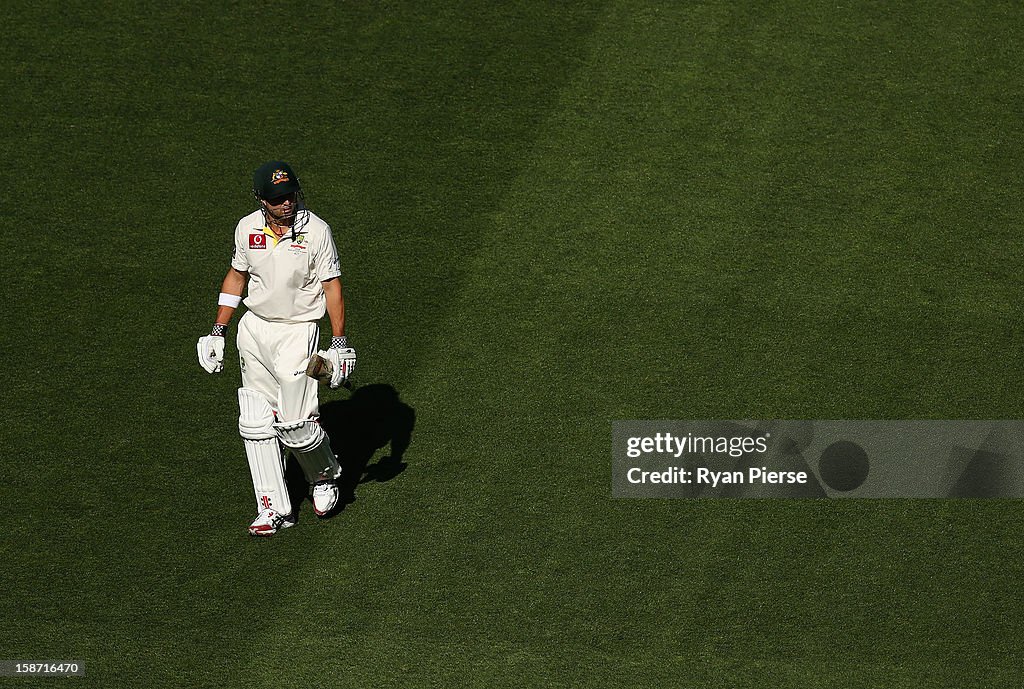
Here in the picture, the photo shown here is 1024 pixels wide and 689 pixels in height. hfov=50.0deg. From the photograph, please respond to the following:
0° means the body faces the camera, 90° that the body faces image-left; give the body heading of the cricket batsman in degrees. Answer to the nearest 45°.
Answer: approximately 0°
